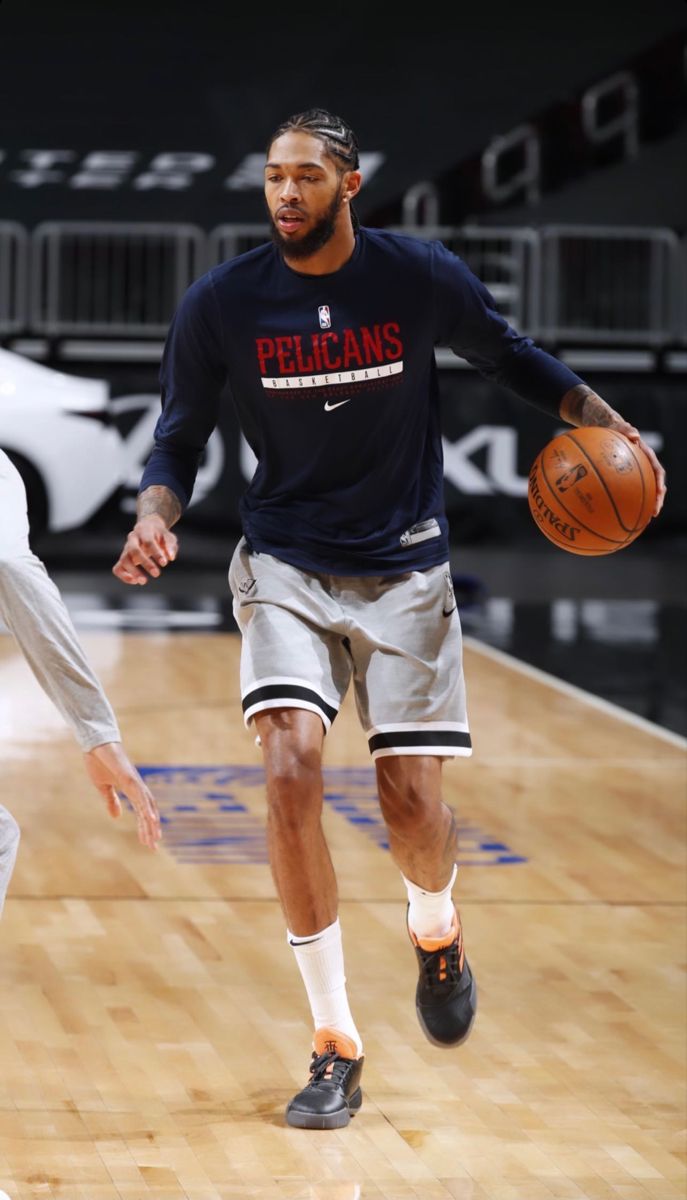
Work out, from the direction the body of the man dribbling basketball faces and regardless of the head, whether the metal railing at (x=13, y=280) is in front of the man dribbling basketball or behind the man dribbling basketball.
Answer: behind

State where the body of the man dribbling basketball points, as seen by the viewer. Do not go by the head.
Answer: toward the camera

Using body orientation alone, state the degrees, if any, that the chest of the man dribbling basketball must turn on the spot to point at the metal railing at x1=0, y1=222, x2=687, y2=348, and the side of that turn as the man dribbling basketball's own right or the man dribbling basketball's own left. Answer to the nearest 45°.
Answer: approximately 180°
